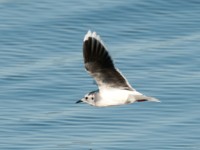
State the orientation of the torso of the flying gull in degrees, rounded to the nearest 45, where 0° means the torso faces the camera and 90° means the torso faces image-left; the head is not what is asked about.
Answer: approximately 90°
